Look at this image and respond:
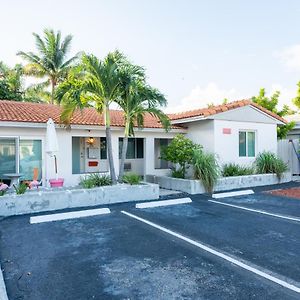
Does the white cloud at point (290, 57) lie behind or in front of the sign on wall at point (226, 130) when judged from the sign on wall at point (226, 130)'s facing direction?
behind

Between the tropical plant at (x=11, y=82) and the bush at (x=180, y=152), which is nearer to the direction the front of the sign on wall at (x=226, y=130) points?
the bush

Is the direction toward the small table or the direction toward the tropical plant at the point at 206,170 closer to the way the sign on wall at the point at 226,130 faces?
the tropical plant

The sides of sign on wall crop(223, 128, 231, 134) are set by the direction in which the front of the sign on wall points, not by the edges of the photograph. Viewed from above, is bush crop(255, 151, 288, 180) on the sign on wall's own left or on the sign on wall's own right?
on the sign on wall's own left

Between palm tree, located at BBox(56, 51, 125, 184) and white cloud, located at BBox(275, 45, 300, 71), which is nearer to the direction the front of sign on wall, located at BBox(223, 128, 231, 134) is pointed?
the palm tree

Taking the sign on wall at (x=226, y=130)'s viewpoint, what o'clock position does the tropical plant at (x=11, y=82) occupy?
The tropical plant is roughly at 4 o'clock from the sign on wall.

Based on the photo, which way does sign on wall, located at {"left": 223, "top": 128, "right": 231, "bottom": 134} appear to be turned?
toward the camera

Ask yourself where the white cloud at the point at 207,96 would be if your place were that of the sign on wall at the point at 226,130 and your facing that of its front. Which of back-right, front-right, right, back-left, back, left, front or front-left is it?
back

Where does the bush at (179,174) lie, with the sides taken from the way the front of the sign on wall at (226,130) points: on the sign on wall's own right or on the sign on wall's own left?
on the sign on wall's own right

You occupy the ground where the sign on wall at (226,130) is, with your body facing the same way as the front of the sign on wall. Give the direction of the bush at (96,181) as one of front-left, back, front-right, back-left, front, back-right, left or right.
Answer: front-right
